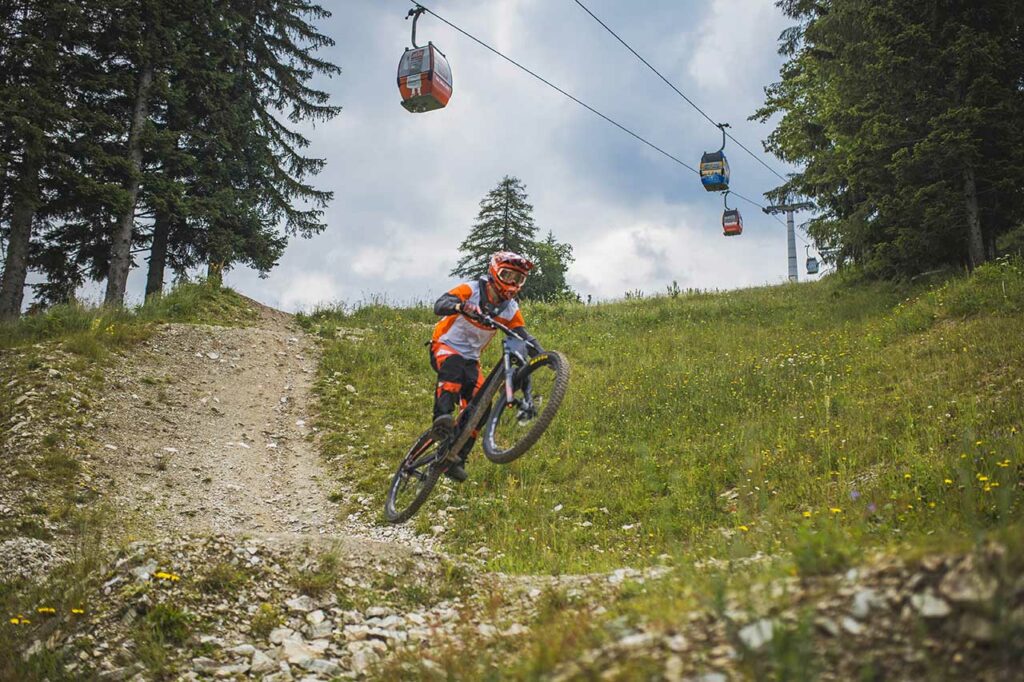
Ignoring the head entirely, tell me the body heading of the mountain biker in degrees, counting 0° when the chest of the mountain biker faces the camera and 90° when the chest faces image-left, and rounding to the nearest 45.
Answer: approximately 315°

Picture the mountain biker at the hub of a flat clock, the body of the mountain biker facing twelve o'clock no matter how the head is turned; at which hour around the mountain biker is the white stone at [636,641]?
The white stone is roughly at 1 o'clock from the mountain biker.

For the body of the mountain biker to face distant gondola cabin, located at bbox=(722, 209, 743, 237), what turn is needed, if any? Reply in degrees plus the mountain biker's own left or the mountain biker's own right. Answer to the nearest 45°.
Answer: approximately 90° to the mountain biker's own left

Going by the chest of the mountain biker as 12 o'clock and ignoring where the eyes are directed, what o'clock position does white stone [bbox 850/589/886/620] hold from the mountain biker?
The white stone is roughly at 1 o'clock from the mountain biker.

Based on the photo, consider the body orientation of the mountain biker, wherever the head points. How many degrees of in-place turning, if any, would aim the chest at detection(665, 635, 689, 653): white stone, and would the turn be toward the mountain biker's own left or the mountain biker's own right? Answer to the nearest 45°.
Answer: approximately 45° to the mountain biker's own right

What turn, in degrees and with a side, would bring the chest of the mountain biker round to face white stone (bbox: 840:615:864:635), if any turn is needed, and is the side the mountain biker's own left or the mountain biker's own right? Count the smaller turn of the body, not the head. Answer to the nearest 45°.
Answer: approximately 45° to the mountain biker's own right

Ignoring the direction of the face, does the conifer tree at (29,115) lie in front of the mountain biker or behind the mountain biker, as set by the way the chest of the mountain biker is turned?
behind

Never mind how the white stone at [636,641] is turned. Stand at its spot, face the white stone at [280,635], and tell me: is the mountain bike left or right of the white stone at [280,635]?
right

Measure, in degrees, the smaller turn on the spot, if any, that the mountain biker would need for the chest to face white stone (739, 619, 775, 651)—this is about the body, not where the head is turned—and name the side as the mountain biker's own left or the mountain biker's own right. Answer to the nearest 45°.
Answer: approximately 45° to the mountain biker's own right

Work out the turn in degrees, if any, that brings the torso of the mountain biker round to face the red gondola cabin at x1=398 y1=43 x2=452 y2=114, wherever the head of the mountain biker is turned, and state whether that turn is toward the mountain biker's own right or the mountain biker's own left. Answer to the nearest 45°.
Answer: approximately 135° to the mountain biker's own left
